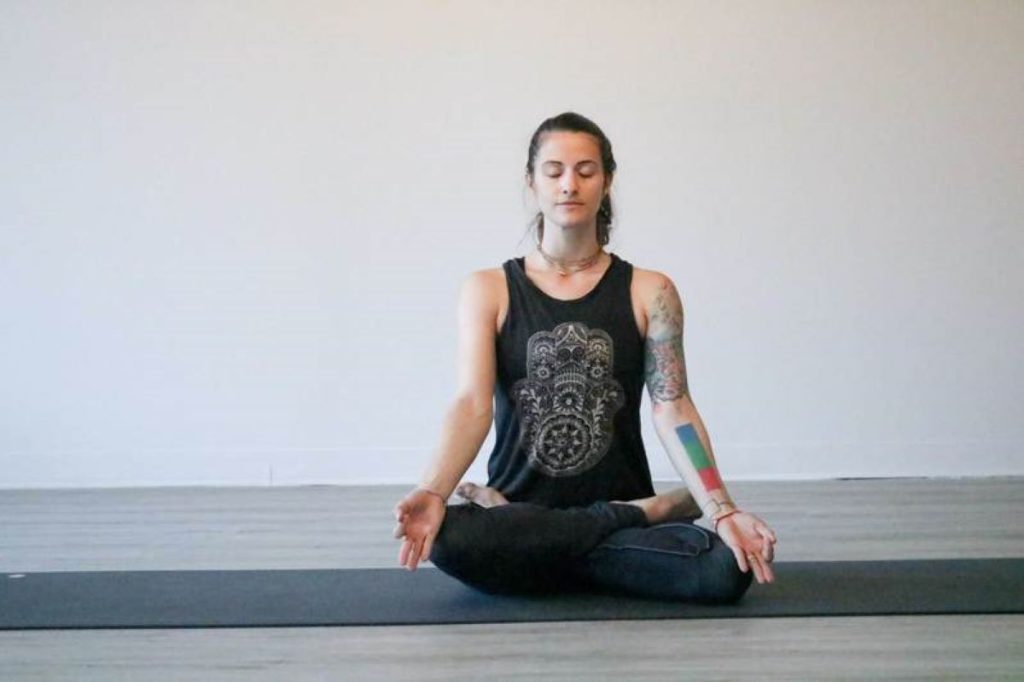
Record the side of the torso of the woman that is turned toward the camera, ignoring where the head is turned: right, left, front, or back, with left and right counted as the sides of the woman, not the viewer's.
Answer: front
